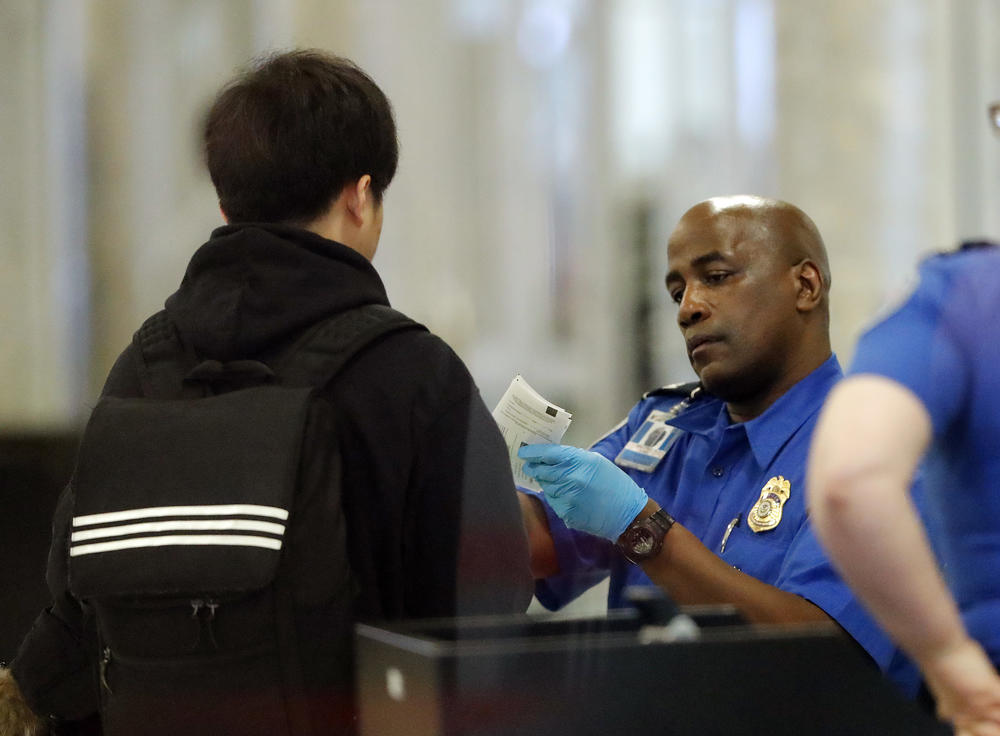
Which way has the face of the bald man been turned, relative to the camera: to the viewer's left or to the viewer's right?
to the viewer's left

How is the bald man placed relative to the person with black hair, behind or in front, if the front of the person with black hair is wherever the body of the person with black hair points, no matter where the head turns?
in front

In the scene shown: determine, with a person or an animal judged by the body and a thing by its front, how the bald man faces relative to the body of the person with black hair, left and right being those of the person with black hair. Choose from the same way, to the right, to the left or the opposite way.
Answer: the opposite way

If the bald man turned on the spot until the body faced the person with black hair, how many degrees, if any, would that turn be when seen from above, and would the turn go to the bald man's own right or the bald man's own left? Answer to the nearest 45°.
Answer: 0° — they already face them

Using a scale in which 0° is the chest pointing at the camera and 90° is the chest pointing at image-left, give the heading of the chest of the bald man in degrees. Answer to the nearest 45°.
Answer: approximately 45°

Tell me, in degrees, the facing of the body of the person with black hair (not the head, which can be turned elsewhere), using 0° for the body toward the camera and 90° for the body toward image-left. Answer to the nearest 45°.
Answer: approximately 225°

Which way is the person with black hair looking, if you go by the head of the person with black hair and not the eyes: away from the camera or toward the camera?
away from the camera
